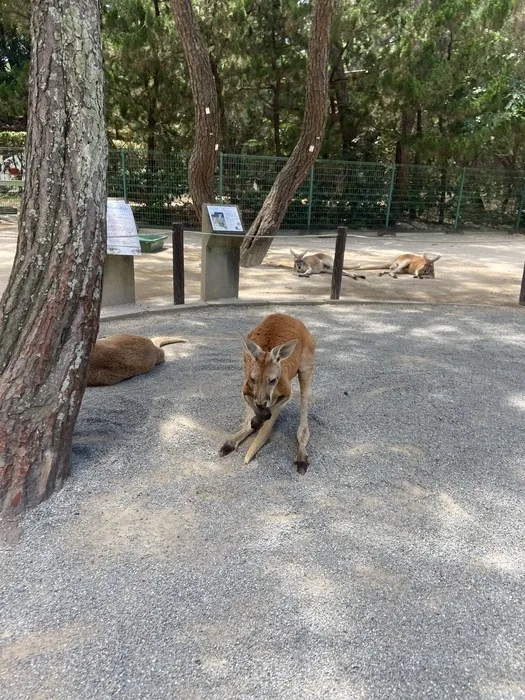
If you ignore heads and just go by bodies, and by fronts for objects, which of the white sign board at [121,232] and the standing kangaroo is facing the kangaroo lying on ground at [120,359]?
the white sign board

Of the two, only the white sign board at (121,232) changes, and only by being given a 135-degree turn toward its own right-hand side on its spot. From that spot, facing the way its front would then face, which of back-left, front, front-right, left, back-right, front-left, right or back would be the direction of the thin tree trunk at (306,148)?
right

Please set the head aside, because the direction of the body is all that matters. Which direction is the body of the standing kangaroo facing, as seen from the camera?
toward the camera

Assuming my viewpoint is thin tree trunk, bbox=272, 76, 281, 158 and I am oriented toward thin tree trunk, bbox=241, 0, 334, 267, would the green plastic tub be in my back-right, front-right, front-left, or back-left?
front-right

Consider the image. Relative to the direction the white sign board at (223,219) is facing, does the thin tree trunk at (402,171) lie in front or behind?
behind

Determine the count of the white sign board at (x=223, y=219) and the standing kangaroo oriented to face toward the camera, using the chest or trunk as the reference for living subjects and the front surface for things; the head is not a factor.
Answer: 2

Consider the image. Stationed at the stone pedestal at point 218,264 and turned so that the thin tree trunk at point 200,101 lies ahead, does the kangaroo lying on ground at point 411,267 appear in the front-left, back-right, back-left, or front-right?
front-right

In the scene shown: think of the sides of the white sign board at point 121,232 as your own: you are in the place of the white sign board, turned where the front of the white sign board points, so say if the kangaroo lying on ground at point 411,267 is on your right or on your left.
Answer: on your left

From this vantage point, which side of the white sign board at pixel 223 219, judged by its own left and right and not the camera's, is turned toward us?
front

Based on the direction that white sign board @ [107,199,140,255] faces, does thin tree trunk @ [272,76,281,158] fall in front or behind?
behind

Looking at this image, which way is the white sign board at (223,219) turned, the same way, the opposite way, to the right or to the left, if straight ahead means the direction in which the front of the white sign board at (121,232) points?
the same way

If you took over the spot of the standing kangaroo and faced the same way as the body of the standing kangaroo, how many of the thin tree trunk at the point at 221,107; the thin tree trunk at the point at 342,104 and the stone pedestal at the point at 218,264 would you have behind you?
3

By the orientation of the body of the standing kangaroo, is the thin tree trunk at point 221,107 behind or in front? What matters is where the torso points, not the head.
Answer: behind

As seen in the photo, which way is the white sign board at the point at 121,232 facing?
toward the camera

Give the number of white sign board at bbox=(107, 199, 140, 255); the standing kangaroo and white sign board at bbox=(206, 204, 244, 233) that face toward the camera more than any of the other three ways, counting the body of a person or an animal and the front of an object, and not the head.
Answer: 3

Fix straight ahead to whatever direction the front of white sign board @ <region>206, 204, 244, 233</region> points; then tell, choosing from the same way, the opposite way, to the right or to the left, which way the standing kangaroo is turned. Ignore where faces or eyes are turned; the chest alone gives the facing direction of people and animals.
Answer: the same way
